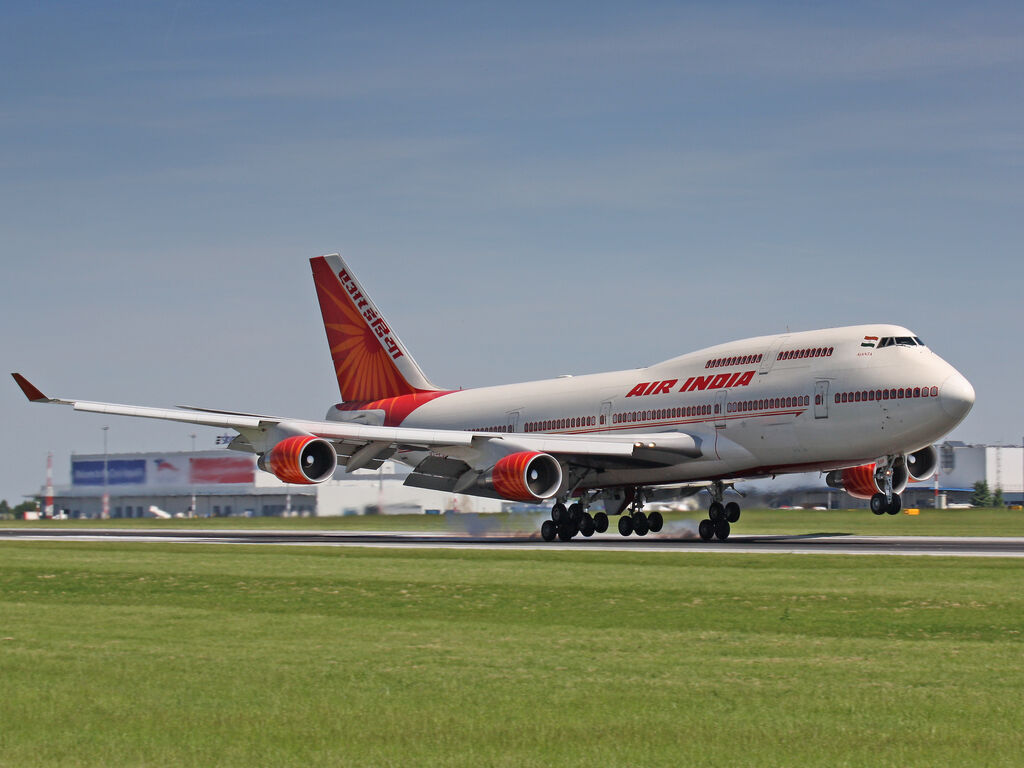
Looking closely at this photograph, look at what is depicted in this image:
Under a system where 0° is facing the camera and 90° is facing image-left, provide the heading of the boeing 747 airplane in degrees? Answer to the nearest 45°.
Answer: approximately 315°
